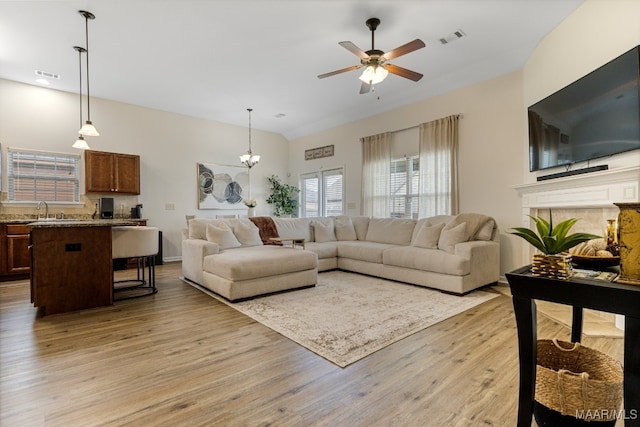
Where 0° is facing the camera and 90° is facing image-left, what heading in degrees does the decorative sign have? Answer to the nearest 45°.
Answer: approximately 45°

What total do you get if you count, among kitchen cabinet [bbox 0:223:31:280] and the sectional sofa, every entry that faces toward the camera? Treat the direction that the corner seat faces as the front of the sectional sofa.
2

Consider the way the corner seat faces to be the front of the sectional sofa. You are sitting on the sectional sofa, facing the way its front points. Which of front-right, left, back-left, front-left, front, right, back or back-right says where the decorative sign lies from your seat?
back

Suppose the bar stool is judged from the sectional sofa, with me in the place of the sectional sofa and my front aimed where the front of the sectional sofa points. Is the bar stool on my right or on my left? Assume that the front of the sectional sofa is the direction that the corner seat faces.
on my right

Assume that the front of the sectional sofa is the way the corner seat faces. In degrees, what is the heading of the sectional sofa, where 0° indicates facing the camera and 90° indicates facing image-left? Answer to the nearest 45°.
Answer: approximately 0°

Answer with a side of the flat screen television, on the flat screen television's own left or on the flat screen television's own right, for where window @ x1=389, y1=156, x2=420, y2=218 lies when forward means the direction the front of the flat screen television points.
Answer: on the flat screen television's own right
